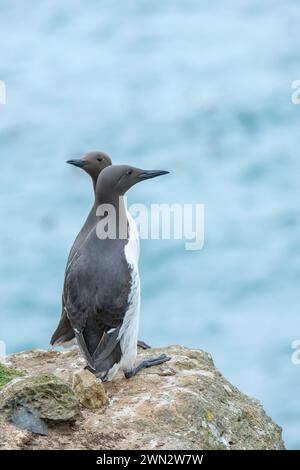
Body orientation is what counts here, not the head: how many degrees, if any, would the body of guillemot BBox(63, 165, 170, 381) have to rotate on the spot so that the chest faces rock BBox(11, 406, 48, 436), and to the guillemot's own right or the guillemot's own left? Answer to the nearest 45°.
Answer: approximately 180°

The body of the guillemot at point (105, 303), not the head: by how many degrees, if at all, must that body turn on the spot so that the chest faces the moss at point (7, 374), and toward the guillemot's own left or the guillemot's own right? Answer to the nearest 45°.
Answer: approximately 135° to the guillemot's own left

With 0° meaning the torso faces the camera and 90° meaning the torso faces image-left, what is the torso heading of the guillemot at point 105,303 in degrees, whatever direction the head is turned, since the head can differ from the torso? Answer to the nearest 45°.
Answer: approximately 225°
